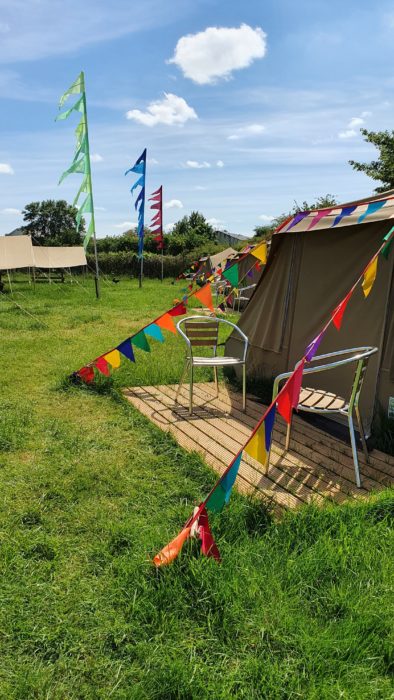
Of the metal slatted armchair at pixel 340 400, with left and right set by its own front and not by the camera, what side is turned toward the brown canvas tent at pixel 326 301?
right

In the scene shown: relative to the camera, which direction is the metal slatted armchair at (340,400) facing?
to the viewer's left

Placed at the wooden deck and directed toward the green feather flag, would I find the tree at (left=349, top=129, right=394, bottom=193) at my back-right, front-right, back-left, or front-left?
front-right

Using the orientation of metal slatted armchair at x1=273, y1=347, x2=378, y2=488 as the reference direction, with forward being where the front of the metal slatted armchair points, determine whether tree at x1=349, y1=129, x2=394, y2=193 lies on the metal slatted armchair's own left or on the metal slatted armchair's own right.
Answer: on the metal slatted armchair's own right

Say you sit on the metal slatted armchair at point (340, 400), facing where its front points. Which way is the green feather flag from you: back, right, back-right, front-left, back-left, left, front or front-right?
front-right
